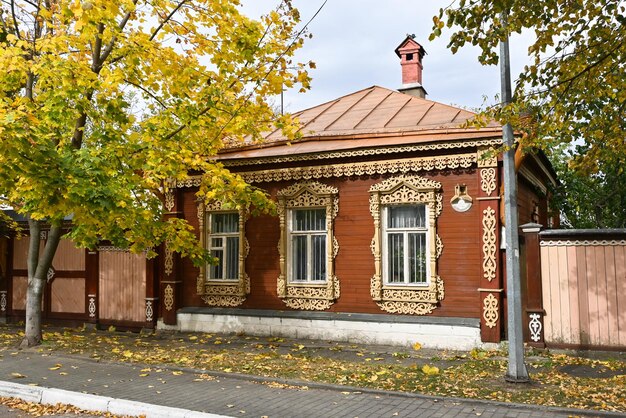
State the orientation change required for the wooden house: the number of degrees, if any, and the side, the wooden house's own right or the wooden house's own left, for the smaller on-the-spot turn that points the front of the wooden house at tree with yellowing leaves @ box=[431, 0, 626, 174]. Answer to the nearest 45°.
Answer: approximately 90° to the wooden house's own left

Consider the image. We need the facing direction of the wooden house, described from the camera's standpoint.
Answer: facing the viewer and to the left of the viewer

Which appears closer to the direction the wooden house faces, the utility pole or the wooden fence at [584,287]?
the utility pole

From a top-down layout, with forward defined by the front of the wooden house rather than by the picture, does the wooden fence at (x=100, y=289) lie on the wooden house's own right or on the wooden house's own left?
on the wooden house's own right

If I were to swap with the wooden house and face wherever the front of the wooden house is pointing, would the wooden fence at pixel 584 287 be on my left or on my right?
on my left

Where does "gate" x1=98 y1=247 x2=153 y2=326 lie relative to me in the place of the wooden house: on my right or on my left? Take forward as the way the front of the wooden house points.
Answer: on my right

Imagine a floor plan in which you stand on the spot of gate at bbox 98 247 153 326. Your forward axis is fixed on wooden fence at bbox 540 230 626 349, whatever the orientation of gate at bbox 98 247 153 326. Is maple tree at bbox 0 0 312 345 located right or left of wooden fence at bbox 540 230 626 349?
right

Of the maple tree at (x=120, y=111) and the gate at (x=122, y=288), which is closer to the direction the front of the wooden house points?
the maple tree
